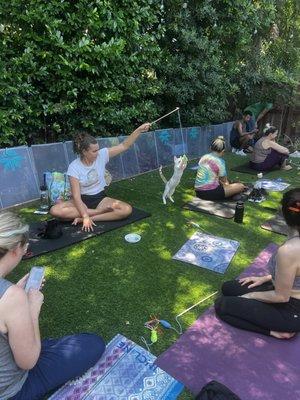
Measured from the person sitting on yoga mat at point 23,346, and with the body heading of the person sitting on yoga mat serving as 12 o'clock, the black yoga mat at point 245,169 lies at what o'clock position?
The black yoga mat is roughly at 12 o'clock from the person sitting on yoga mat.

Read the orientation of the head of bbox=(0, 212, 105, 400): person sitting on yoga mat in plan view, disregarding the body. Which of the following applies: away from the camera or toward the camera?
away from the camera

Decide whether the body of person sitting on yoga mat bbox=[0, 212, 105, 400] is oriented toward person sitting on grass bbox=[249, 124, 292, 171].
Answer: yes

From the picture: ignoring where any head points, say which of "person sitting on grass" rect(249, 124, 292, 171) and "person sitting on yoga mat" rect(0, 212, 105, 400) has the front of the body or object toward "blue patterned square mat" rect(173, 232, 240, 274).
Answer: "person sitting on yoga mat" rect(0, 212, 105, 400)

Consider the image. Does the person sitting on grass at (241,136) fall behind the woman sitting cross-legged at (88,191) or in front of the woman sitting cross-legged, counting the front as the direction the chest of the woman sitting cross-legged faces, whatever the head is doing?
behind

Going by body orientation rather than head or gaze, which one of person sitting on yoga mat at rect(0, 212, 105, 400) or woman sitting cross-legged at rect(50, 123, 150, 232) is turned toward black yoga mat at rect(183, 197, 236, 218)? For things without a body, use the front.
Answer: the person sitting on yoga mat

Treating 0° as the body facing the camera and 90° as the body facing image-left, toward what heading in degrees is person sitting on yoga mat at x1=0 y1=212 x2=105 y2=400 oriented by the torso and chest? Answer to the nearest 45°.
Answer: approximately 225°

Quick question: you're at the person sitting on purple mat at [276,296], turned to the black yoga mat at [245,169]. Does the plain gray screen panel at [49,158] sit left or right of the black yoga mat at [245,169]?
left

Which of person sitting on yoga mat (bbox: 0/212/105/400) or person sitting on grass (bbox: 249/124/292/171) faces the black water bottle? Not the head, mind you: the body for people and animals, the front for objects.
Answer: person sitting on yoga mat (bbox: 0/212/105/400)
